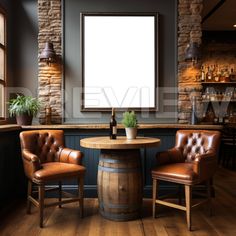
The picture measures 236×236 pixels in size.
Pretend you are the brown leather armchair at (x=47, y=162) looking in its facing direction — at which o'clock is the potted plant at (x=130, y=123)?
The potted plant is roughly at 11 o'clock from the brown leather armchair.

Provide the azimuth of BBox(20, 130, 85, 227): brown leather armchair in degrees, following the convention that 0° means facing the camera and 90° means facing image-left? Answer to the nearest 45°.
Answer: approximately 315°

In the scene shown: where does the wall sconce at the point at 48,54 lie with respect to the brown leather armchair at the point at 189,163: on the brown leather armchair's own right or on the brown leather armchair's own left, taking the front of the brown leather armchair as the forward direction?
on the brown leather armchair's own right

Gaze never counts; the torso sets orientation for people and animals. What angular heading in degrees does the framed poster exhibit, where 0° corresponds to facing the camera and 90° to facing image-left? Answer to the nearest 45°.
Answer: approximately 0°

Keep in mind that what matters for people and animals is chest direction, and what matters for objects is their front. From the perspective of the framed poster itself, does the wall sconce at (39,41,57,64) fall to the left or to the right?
on its right

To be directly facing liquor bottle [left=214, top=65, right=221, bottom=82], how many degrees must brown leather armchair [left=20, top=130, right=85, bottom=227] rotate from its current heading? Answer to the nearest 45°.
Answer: approximately 90° to its left

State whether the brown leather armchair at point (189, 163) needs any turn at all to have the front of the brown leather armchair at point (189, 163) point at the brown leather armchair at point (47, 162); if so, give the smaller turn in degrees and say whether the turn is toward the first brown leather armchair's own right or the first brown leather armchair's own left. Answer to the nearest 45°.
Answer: approximately 45° to the first brown leather armchair's own right

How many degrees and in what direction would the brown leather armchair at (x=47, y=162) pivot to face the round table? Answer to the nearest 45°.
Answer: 0° — it already faces it

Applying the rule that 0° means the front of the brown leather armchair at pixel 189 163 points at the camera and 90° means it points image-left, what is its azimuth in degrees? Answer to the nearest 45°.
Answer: approximately 45°

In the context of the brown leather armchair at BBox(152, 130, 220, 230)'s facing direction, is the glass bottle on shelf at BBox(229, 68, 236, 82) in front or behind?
behind

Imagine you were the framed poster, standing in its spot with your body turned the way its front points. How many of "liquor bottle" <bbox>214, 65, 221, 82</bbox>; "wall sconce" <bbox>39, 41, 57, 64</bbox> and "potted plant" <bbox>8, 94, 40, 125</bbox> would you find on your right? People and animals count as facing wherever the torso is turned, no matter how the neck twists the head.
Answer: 2
